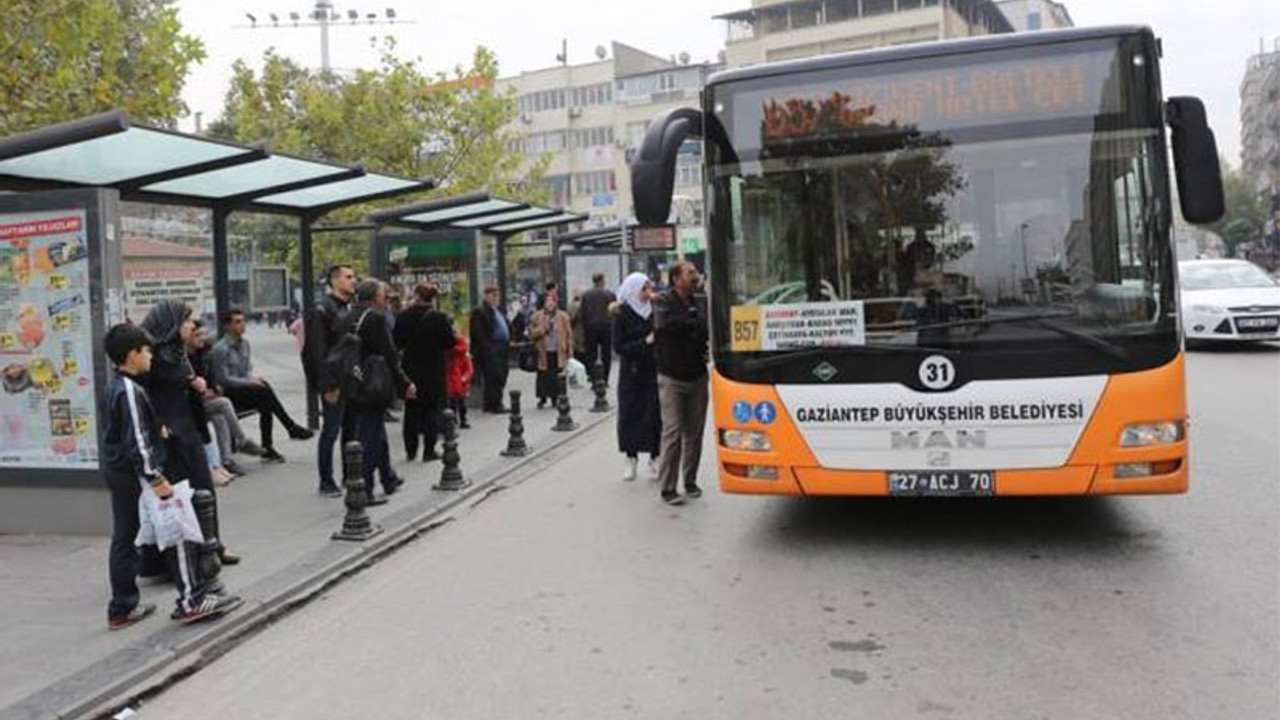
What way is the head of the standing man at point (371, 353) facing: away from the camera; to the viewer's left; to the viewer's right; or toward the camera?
to the viewer's right

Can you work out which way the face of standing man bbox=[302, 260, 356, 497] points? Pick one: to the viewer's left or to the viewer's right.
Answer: to the viewer's right

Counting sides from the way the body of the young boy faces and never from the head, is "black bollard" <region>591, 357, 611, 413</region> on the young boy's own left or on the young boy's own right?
on the young boy's own left

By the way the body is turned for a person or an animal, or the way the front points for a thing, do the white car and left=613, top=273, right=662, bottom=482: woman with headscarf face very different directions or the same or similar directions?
same or similar directions

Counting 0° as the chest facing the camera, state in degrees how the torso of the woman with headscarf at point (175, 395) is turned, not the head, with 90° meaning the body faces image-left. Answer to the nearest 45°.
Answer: approximately 270°

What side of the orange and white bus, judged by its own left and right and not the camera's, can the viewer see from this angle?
front

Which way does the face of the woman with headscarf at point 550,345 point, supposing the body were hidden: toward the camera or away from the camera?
toward the camera

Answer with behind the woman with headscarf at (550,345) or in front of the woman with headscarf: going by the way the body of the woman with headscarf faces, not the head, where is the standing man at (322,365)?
in front

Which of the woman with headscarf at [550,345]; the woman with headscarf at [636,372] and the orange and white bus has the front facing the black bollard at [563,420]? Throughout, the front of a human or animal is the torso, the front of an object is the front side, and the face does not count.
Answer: the woman with headscarf at [550,345]

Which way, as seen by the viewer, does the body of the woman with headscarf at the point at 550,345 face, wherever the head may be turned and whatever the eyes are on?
toward the camera

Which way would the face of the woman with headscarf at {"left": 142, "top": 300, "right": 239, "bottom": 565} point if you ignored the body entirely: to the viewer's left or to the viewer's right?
to the viewer's right
